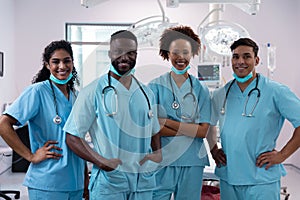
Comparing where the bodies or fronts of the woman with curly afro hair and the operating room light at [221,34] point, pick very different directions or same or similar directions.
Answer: same or similar directions

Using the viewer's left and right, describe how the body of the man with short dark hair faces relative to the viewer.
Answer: facing the viewer and to the left of the viewer

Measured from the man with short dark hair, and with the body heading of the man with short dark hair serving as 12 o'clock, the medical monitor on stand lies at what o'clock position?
The medical monitor on stand is roughly at 4 o'clock from the man with short dark hair.

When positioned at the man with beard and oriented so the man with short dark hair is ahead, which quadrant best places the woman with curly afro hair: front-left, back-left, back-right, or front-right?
front-left

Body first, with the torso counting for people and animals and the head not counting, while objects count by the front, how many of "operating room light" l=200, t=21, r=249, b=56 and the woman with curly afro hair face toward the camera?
2

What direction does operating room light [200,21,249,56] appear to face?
toward the camera

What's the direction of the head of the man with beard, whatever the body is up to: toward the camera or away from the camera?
toward the camera

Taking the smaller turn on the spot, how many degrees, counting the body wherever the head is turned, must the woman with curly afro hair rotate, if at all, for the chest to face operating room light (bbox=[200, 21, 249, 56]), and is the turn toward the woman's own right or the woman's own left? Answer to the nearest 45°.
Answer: approximately 180°

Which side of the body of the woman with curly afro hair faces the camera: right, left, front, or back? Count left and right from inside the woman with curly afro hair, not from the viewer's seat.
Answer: front

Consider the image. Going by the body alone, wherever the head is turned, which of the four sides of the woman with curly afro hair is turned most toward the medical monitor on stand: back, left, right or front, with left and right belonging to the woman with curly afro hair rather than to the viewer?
back

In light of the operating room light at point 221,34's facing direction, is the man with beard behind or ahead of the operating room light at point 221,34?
ahead

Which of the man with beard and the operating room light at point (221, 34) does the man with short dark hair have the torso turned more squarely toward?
the man with beard
